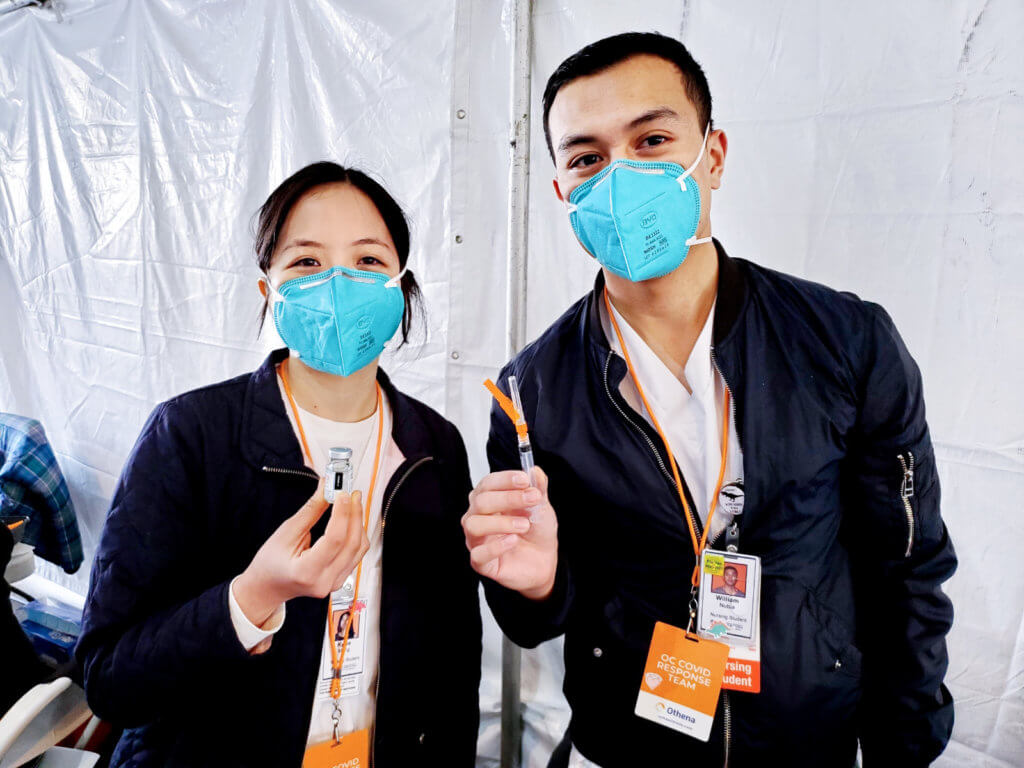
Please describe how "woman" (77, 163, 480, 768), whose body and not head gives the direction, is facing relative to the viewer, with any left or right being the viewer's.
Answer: facing the viewer

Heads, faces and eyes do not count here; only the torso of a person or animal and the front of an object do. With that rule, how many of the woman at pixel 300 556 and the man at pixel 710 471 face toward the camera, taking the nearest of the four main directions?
2

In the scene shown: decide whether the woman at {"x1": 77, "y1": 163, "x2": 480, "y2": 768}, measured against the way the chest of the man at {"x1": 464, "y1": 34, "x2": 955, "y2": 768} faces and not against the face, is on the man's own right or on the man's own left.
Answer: on the man's own right

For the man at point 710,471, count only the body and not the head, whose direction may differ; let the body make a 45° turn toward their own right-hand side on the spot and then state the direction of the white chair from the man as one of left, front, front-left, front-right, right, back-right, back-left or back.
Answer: front-right

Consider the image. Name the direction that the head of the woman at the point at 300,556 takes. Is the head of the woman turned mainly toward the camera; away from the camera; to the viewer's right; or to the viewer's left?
toward the camera

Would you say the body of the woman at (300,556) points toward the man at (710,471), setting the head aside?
no

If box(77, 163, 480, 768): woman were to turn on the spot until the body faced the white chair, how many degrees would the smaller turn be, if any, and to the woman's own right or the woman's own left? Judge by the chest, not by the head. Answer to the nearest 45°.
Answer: approximately 135° to the woman's own right

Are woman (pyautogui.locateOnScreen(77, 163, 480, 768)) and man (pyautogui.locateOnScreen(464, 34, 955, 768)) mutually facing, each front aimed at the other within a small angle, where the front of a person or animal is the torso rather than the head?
no

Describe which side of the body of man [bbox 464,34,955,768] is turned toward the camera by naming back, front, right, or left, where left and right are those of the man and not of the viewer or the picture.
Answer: front
